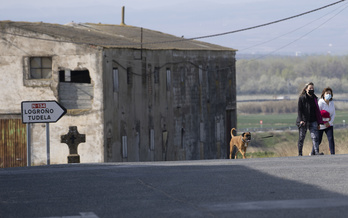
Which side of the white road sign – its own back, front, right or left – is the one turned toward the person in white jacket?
left

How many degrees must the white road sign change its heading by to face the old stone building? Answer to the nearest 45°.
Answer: approximately 180°

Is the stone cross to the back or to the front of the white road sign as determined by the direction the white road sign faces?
to the back

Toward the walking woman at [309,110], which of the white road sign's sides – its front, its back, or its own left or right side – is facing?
left

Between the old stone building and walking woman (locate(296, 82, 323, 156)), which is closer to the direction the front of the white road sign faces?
the walking woman

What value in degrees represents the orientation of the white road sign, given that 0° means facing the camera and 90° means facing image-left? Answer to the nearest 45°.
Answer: approximately 0°
